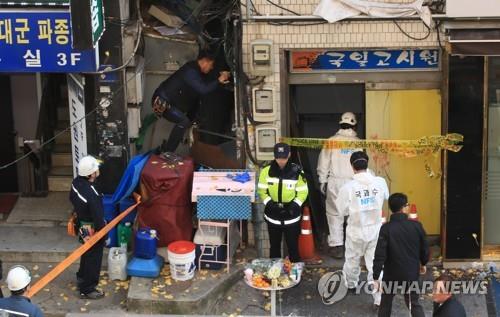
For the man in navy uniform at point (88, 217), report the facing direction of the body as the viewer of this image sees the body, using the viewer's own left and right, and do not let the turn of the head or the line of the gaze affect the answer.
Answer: facing to the right of the viewer

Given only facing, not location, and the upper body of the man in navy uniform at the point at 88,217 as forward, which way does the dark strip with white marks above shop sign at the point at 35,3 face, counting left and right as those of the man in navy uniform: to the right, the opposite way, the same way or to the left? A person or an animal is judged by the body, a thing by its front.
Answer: to the right

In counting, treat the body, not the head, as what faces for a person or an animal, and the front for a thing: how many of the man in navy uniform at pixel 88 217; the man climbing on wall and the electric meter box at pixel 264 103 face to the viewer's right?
2

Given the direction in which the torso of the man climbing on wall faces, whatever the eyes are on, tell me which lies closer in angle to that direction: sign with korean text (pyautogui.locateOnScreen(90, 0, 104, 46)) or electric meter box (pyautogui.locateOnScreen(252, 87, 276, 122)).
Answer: the electric meter box

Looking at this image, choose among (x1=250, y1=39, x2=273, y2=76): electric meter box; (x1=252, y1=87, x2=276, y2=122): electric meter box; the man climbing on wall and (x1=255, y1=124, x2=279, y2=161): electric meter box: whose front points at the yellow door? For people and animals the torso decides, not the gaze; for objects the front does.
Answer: the man climbing on wall

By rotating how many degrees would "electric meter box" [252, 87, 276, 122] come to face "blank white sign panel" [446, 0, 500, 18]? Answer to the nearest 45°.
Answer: approximately 90° to its left

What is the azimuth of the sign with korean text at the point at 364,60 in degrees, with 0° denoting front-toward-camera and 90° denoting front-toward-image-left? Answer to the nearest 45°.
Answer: approximately 0°

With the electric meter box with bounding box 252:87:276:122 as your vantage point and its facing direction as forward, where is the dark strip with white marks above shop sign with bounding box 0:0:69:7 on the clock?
The dark strip with white marks above shop sign is roughly at 3 o'clock from the electric meter box.

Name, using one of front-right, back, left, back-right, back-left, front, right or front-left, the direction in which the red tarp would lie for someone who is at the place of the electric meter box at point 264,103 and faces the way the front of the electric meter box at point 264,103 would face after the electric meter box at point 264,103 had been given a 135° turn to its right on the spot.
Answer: front-left

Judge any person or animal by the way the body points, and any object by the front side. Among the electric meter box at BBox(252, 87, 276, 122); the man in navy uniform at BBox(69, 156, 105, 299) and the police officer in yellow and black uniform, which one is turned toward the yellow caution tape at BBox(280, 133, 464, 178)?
the man in navy uniform
